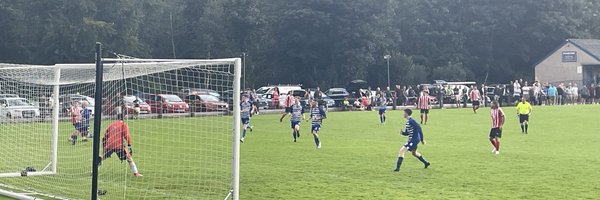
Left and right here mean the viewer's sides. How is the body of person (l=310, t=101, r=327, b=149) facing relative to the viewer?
facing the viewer and to the left of the viewer

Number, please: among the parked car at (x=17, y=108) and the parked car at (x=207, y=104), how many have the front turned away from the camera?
0

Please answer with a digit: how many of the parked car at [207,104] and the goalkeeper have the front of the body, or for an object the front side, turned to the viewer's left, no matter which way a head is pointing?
0

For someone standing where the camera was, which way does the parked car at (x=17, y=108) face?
facing the viewer and to the right of the viewer

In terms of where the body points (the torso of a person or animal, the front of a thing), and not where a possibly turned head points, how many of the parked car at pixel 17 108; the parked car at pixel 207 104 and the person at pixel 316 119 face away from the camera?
0
